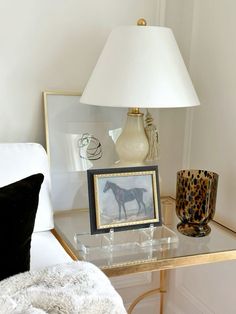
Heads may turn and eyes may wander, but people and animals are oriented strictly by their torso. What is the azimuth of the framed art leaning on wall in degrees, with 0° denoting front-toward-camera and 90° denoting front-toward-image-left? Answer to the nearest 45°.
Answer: approximately 0°

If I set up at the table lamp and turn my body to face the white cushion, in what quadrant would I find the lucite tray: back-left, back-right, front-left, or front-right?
front-left

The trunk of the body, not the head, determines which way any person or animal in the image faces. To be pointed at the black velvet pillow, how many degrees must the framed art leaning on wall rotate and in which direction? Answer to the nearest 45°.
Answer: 0° — it already faces it

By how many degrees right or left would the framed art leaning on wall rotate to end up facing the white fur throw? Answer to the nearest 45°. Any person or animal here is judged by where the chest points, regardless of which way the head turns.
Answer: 0° — it already faces it

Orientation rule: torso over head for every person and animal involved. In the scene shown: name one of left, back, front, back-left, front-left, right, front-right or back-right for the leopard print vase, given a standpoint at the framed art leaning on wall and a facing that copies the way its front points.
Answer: front-left
